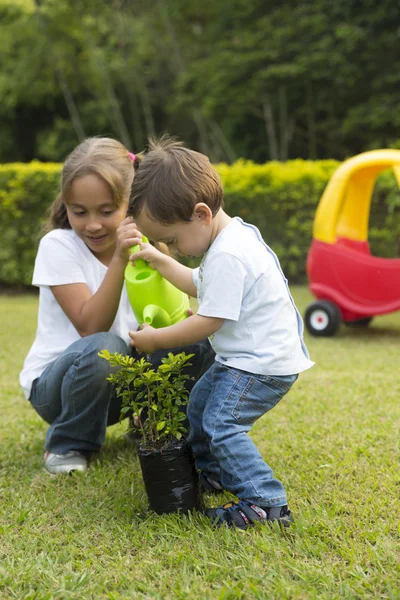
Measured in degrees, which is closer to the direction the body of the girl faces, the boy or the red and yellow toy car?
the boy

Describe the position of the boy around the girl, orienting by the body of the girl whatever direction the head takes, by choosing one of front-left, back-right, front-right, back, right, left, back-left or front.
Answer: front

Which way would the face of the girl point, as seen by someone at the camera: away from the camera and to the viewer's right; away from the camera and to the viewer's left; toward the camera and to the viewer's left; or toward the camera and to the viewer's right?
toward the camera and to the viewer's right

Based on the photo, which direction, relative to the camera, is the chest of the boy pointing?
to the viewer's left

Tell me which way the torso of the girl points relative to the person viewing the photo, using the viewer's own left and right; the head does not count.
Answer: facing the viewer and to the right of the viewer

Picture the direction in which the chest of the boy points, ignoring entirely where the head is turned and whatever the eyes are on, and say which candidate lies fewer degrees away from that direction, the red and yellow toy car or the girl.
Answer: the girl

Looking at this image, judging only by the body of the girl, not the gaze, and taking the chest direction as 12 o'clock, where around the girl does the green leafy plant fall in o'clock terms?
The green leafy plant is roughly at 1 o'clock from the girl.

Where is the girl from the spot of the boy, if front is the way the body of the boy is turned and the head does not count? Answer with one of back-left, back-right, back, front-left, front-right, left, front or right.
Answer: front-right

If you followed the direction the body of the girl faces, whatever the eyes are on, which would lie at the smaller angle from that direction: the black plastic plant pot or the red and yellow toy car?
the black plastic plant pot

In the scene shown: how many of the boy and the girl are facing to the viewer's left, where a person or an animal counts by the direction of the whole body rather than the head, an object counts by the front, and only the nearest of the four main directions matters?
1

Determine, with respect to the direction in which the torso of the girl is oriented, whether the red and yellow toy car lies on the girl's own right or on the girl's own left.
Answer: on the girl's own left
